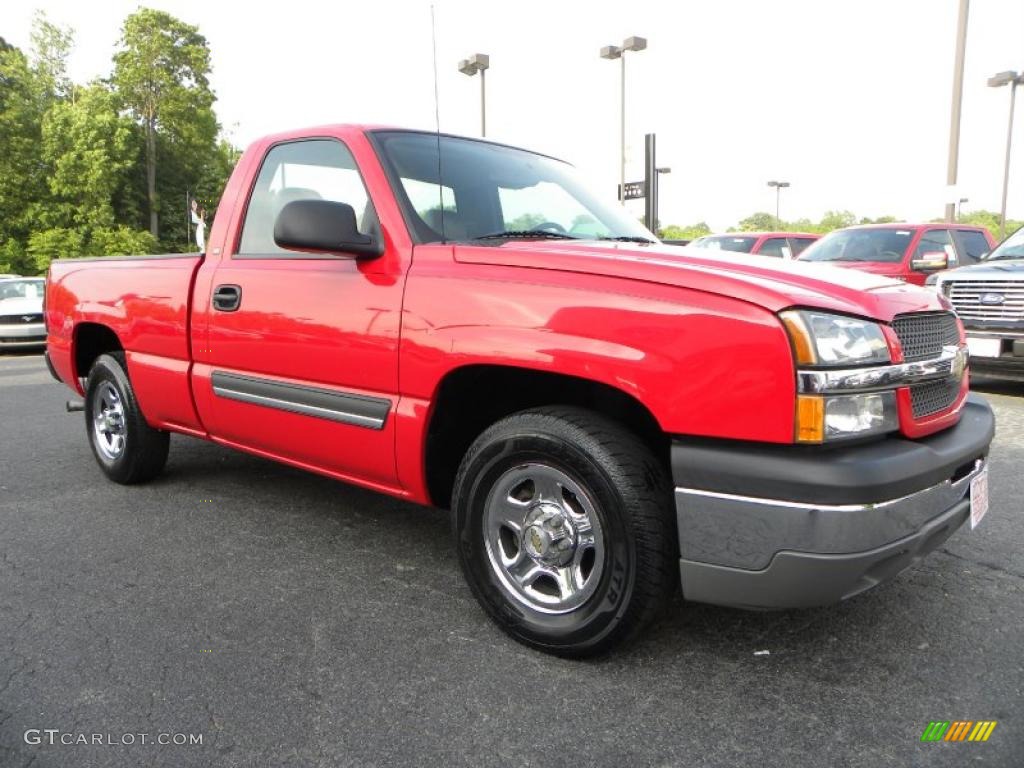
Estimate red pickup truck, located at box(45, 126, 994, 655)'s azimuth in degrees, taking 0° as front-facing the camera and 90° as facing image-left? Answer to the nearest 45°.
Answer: approximately 315°

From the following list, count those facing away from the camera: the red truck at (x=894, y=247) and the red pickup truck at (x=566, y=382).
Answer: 0

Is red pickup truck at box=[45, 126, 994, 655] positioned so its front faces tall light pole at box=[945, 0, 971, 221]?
no

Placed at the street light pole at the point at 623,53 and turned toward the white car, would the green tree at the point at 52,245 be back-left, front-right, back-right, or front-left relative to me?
front-right

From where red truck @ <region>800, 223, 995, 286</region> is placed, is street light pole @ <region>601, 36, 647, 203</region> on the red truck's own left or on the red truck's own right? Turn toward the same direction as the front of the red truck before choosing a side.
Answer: on the red truck's own right

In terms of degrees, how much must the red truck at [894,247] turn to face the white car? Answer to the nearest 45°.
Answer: approximately 45° to its right

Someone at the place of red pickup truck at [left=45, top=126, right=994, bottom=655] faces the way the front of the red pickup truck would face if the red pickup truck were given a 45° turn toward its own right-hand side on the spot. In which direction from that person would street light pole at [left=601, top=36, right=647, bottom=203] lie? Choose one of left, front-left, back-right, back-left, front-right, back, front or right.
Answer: back

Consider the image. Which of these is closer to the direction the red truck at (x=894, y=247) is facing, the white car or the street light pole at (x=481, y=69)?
the white car

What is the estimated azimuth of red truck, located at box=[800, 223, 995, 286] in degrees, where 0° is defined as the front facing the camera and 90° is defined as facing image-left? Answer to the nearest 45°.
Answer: approximately 45°

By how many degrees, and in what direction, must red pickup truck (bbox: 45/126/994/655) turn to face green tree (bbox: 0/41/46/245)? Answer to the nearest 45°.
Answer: approximately 180°

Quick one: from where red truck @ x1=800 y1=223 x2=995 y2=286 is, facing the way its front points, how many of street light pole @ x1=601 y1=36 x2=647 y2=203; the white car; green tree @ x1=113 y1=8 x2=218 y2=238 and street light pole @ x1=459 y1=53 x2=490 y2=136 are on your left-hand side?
0

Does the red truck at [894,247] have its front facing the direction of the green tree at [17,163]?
no

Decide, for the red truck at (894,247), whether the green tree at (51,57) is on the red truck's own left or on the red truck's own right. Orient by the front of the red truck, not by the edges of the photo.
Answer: on the red truck's own right
